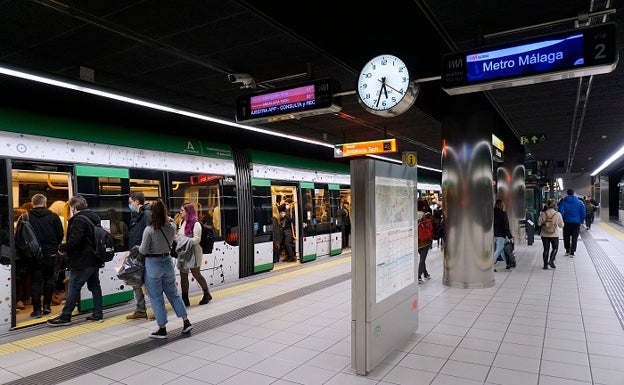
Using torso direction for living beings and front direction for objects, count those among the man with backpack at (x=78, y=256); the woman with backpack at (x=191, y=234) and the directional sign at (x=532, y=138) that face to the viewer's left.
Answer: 2

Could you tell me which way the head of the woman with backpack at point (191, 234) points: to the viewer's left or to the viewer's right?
to the viewer's left

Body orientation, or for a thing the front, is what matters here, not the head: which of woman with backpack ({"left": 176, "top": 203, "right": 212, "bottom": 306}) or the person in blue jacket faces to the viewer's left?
the woman with backpack

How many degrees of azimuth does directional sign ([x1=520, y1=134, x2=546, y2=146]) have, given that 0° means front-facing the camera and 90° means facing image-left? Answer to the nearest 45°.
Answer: approximately 0°

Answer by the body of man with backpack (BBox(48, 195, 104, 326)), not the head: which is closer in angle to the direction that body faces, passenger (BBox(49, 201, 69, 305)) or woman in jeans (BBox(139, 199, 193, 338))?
the passenger

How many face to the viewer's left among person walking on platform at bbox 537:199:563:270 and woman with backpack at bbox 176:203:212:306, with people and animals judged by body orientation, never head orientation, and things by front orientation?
1

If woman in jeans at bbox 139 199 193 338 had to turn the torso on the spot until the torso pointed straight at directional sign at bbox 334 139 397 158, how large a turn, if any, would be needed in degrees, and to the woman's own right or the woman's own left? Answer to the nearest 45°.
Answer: approximately 90° to the woman's own right

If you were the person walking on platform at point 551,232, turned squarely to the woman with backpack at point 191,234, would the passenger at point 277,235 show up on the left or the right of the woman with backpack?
right

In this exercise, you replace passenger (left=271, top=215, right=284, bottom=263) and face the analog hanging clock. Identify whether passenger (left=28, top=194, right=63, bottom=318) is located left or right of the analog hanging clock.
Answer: right

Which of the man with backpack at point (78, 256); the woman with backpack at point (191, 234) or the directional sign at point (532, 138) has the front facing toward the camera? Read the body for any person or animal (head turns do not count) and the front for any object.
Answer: the directional sign
